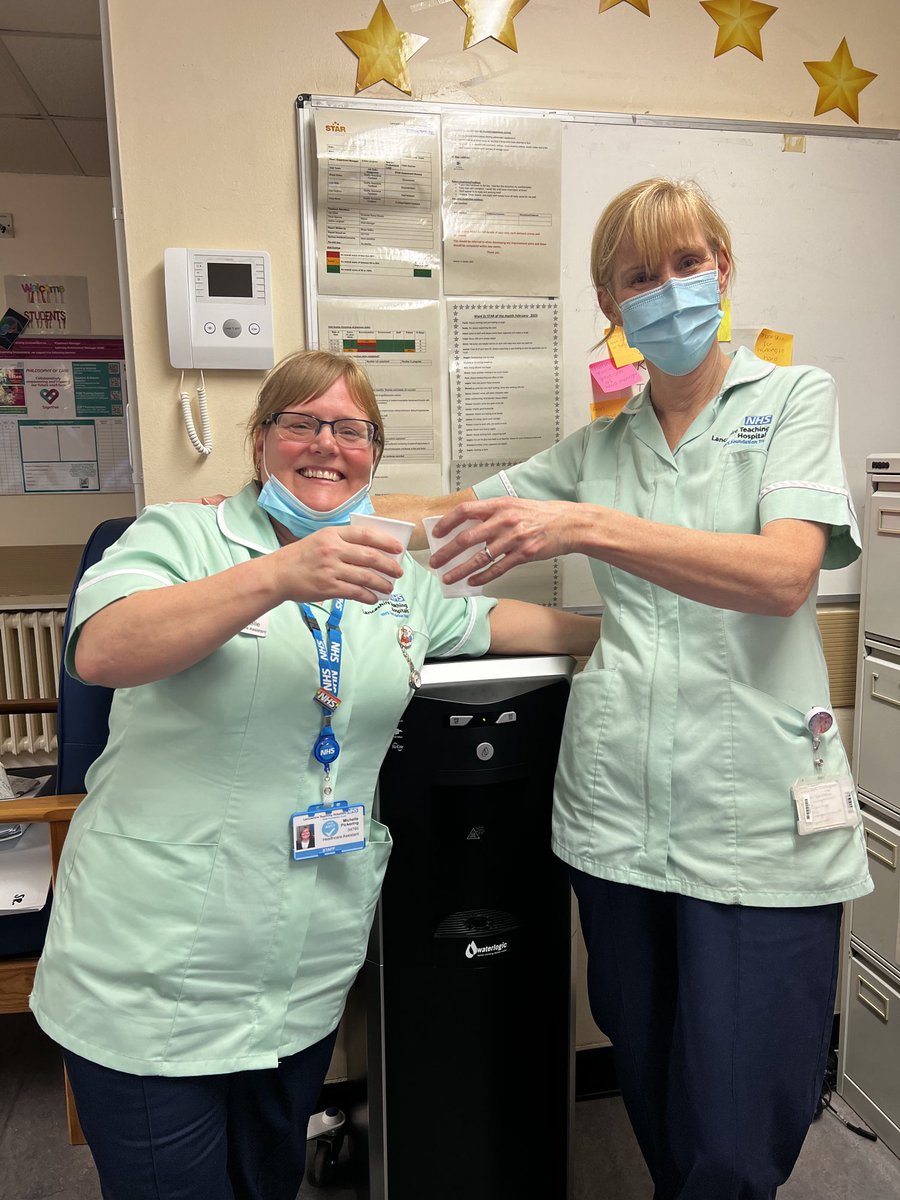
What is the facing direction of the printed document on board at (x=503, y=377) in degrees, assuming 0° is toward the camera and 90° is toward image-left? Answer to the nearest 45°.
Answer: approximately 0°

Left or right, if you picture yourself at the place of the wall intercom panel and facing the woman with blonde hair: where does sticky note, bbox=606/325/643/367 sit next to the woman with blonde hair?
left

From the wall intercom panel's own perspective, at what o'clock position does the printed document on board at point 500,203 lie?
The printed document on board is roughly at 9 o'clock from the wall intercom panel.

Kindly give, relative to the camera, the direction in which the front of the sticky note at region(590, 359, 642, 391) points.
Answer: facing the viewer

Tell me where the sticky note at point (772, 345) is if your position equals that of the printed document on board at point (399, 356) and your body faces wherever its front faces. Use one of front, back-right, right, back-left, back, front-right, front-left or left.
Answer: left

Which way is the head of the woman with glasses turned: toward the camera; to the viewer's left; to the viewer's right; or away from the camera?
toward the camera

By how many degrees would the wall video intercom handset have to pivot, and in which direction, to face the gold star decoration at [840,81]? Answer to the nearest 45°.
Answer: approximately 90° to its left

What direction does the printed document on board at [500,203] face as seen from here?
toward the camera

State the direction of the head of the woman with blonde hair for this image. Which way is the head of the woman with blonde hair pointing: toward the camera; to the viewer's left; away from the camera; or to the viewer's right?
toward the camera

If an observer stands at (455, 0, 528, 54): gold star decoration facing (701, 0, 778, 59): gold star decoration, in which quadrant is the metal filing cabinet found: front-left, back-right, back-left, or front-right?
front-right

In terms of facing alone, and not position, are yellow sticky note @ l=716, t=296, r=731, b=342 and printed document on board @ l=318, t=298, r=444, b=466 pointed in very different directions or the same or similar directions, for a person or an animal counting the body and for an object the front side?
same or similar directions

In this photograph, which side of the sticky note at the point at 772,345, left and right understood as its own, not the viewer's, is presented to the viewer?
front
